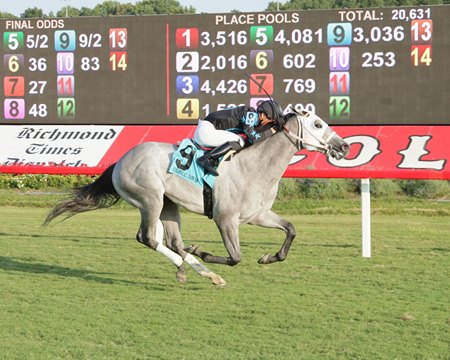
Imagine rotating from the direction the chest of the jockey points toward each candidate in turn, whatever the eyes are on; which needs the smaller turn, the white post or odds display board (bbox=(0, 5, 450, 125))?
the white post

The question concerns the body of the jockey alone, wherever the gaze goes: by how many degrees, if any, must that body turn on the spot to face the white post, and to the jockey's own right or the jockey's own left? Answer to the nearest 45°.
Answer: approximately 45° to the jockey's own left

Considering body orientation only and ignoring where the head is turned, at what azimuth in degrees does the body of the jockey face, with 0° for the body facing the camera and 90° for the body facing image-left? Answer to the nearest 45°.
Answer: approximately 270°

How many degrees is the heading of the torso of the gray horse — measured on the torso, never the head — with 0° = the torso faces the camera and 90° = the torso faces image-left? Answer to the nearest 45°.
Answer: approximately 270°

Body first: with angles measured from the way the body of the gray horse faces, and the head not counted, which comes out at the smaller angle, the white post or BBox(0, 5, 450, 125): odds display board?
the white post

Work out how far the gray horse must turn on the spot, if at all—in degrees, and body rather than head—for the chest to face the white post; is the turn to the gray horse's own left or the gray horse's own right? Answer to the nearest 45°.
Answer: approximately 45° to the gray horse's own left
